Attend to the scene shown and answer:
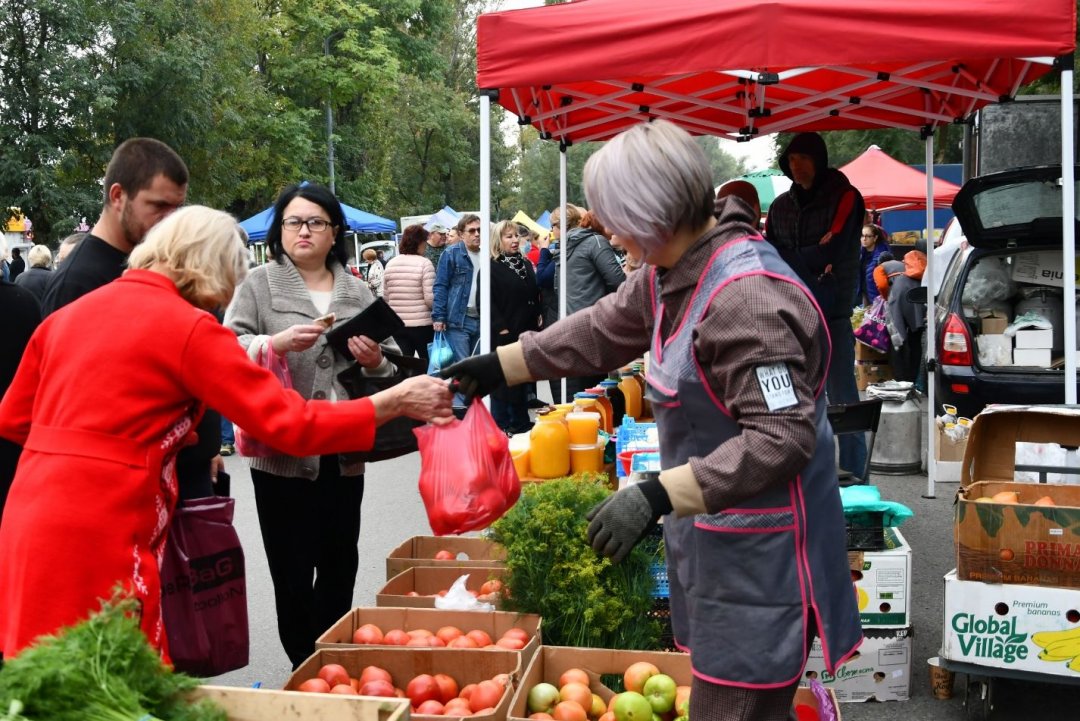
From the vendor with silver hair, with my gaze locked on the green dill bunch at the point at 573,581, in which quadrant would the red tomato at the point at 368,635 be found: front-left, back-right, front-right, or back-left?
front-left

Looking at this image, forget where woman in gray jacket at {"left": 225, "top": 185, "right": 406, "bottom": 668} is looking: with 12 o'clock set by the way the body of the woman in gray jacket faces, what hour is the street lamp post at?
The street lamp post is roughly at 6 o'clock from the woman in gray jacket.

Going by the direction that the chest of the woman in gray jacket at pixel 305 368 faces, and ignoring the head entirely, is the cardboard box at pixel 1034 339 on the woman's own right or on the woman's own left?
on the woman's own left

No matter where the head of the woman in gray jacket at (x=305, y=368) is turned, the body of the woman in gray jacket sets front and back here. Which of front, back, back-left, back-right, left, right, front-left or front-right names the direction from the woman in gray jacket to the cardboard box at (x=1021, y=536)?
left

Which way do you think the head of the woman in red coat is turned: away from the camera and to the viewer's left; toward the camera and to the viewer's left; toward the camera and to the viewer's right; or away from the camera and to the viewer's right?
away from the camera and to the viewer's right

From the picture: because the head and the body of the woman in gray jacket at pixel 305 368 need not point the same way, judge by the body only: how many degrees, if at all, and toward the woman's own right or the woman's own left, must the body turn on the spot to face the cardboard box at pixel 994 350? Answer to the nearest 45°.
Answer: approximately 135° to the woman's own left

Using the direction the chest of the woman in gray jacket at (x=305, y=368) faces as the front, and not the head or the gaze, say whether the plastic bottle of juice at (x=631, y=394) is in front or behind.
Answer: behind

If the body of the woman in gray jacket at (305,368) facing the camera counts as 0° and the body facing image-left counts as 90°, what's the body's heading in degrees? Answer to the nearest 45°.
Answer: approximately 0°

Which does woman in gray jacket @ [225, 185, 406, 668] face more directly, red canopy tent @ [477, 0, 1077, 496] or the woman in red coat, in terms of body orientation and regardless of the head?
the woman in red coat

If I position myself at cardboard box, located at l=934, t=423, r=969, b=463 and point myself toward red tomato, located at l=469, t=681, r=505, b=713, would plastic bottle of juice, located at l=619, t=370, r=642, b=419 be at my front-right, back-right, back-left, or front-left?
front-right

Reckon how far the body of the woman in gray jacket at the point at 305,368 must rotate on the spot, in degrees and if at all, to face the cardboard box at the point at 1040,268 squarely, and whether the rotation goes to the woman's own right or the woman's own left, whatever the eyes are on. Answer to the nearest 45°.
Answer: approximately 135° to the woman's own left

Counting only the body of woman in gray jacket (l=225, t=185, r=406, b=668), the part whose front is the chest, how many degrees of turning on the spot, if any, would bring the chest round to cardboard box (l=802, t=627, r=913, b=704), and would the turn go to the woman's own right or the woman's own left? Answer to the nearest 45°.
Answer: approximately 90° to the woman's own left
